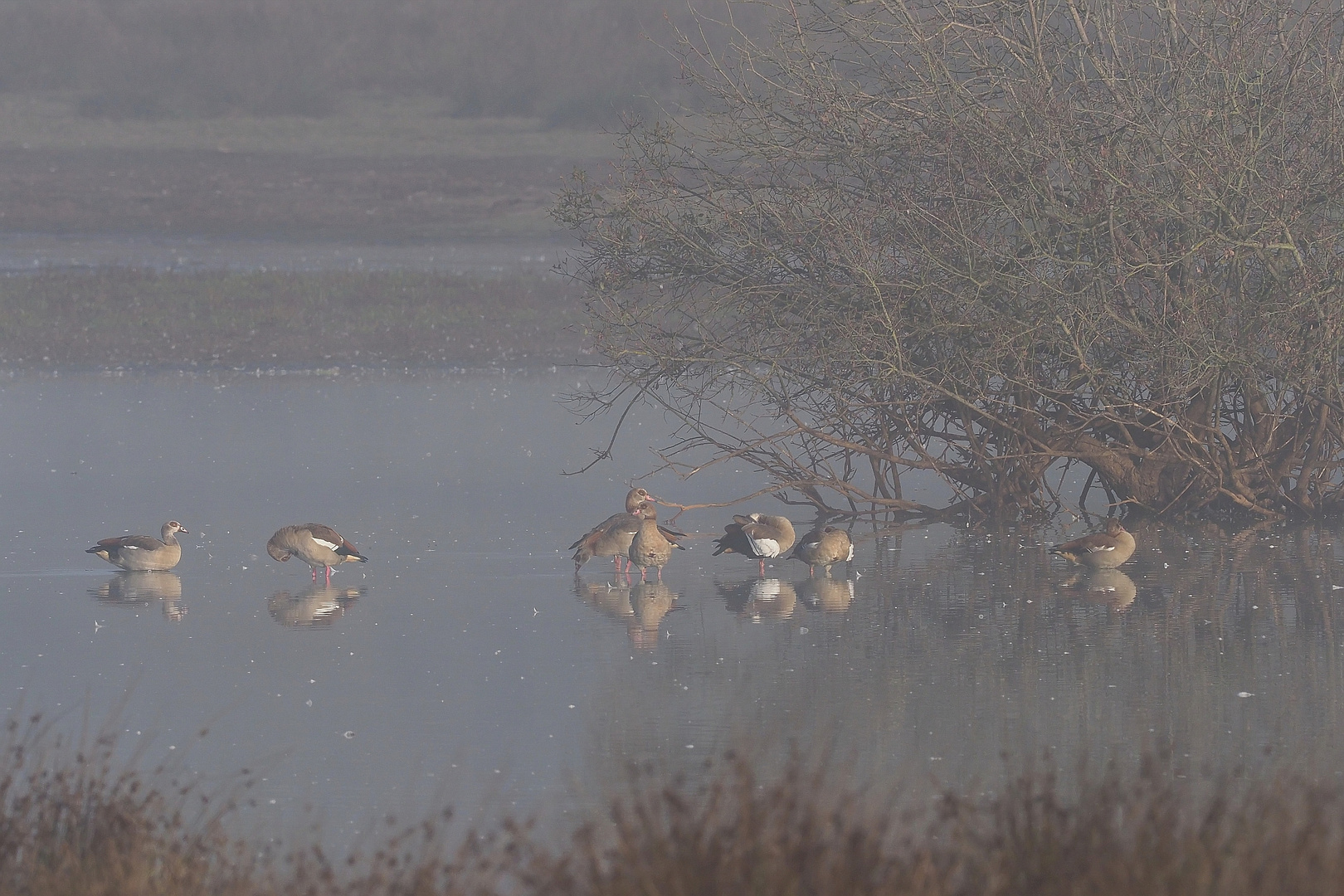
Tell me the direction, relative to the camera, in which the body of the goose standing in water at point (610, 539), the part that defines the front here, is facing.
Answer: to the viewer's right

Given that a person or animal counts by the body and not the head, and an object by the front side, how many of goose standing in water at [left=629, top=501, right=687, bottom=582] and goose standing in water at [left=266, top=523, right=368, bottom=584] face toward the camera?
1

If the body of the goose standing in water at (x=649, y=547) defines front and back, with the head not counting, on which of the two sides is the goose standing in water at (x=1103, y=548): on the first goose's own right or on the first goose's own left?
on the first goose's own left

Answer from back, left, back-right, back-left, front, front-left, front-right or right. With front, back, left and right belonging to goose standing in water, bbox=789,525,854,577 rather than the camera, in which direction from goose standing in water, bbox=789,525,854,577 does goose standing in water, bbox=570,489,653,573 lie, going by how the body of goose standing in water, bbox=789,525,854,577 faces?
back-right

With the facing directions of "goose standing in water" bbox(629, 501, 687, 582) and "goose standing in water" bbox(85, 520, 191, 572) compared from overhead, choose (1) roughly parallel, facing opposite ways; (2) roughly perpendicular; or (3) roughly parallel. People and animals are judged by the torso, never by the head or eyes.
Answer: roughly perpendicular

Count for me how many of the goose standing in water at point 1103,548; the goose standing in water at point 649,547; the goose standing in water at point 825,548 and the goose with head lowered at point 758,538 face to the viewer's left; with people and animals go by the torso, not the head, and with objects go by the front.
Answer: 0

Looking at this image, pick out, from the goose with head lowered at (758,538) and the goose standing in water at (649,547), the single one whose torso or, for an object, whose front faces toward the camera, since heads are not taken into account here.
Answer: the goose standing in water

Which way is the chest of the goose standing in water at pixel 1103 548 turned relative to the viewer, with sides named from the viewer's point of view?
facing to the right of the viewer

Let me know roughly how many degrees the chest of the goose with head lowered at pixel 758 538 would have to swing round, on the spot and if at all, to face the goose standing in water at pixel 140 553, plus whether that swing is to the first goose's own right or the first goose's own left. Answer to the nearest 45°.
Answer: approximately 180°

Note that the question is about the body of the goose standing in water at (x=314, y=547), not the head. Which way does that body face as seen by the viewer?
to the viewer's left

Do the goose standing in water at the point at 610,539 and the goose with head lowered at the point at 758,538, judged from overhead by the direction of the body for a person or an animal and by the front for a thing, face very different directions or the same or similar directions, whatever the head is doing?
same or similar directions

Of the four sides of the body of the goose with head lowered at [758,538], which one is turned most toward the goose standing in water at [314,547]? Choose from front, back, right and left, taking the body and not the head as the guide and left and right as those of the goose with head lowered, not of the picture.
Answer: back

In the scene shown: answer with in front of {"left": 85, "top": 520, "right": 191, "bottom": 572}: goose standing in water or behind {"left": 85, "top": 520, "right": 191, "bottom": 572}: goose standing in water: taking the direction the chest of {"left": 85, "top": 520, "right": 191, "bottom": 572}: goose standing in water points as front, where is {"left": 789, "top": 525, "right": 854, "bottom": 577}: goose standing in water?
in front

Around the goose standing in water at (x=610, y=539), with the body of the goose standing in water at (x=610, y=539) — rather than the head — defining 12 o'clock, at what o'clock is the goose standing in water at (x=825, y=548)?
the goose standing in water at (x=825, y=548) is roughly at 12 o'clock from the goose standing in water at (x=610, y=539).

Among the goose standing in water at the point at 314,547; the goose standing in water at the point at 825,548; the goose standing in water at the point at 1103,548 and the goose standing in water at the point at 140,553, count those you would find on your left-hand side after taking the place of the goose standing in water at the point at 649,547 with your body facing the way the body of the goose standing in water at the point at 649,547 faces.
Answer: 2

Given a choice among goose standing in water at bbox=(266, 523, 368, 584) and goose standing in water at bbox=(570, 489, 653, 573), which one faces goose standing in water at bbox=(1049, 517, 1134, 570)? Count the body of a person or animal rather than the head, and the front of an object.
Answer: goose standing in water at bbox=(570, 489, 653, 573)

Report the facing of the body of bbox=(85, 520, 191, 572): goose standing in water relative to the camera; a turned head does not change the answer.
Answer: to the viewer's right

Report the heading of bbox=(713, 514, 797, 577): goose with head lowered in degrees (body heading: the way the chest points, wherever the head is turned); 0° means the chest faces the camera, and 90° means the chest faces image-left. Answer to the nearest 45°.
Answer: approximately 270°
